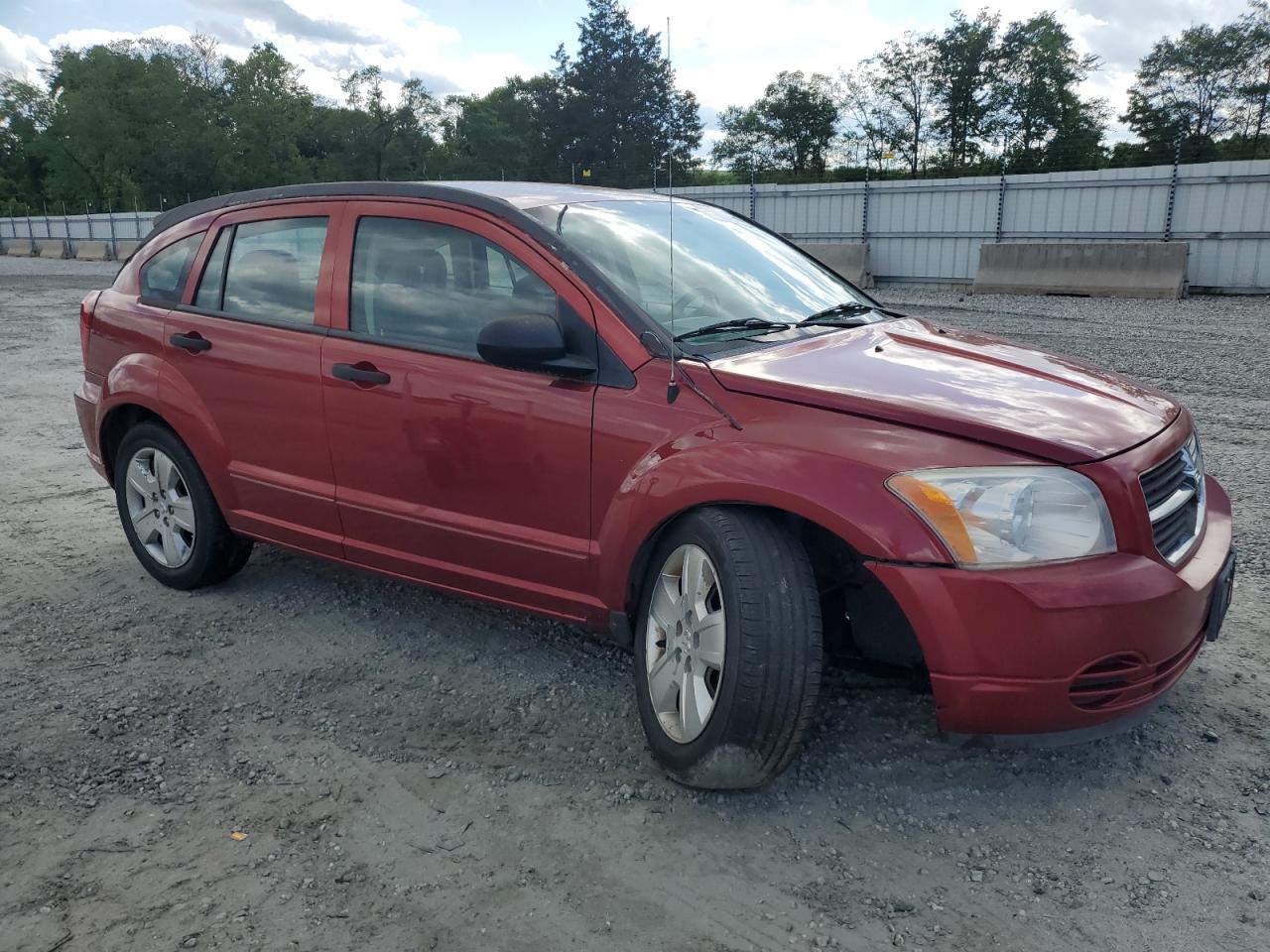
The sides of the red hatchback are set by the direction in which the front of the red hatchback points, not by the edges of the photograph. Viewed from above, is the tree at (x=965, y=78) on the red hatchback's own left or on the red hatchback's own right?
on the red hatchback's own left

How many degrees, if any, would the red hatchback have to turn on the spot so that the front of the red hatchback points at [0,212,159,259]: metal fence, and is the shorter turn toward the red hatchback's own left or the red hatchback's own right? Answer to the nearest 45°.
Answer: approximately 180°

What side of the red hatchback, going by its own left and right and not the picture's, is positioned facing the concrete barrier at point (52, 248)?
back

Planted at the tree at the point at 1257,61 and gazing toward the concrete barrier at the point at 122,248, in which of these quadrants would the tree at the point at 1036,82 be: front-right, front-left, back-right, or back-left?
front-right

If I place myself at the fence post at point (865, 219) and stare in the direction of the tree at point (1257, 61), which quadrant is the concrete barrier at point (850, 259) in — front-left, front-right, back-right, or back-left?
back-right

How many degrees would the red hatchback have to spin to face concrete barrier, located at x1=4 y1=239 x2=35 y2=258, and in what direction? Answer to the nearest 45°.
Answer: approximately 180°

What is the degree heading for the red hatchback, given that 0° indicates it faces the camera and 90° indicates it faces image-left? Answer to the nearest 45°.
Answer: approximately 315°

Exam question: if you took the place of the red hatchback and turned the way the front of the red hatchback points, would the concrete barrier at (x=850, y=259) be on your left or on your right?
on your left

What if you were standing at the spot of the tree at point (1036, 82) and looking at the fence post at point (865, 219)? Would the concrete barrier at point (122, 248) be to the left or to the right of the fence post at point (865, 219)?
right

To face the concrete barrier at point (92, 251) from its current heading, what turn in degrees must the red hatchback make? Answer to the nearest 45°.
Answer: approximately 180°

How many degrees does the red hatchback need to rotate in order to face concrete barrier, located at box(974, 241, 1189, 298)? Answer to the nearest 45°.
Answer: approximately 90° to its left

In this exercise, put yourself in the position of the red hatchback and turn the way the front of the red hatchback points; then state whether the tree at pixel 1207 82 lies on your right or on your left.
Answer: on your left

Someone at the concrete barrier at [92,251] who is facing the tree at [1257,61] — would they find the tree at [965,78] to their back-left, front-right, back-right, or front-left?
front-left

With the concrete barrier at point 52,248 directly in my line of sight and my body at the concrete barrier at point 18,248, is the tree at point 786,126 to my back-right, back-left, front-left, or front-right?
front-left

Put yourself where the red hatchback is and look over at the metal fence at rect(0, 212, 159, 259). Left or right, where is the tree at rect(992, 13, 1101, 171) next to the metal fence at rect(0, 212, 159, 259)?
right

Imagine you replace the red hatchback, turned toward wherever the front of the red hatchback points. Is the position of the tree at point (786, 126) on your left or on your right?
on your left
